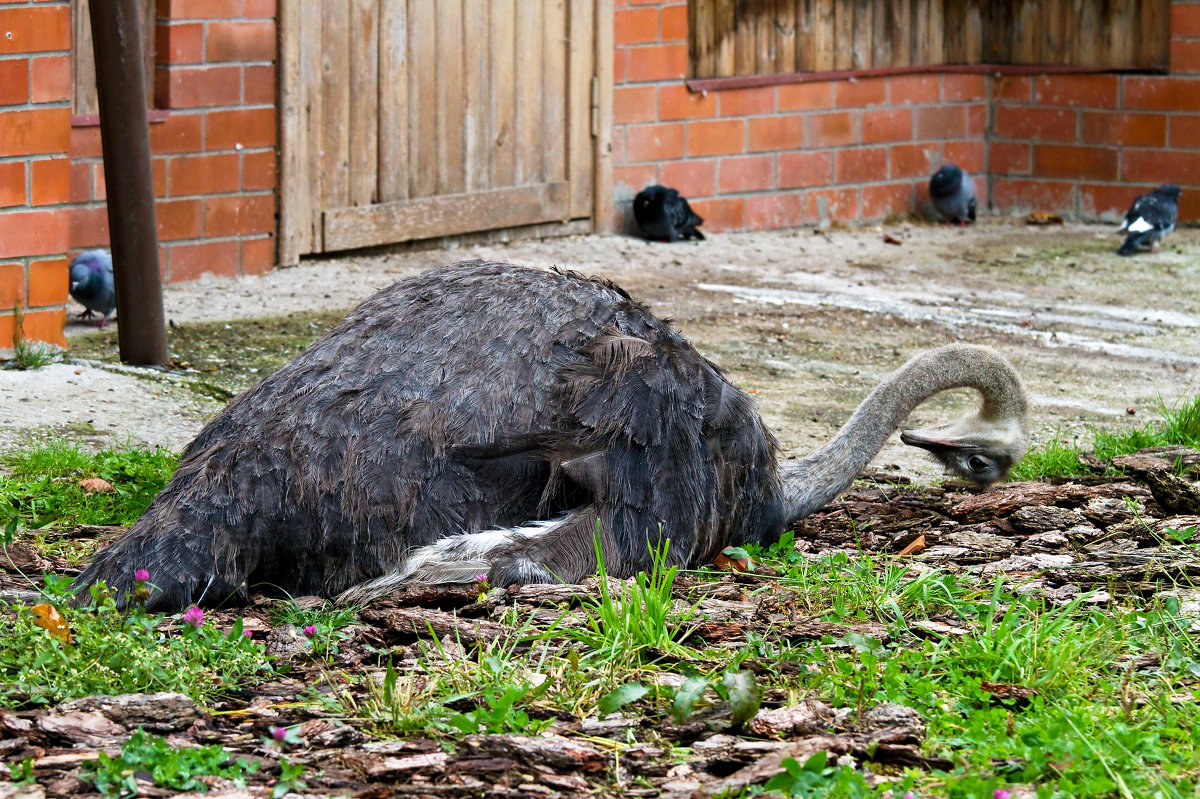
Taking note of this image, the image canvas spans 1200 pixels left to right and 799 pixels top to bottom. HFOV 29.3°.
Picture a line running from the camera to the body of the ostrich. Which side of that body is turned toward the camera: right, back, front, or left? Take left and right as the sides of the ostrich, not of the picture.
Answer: right

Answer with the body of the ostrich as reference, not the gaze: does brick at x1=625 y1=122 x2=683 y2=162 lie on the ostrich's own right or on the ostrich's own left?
on the ostrich's own left

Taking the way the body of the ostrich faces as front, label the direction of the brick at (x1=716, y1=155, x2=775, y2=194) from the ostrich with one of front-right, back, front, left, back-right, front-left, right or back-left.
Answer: left

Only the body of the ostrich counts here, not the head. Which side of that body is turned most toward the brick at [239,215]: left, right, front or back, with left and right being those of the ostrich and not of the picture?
left

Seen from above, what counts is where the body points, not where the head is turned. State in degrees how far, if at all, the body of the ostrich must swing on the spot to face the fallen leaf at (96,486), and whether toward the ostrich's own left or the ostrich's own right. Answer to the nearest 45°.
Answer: approximately 135° to the ostrich's own left

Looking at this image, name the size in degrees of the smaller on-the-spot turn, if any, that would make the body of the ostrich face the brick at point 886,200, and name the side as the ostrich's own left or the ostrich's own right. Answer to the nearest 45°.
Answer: approximately 90° to the ostrich's own left

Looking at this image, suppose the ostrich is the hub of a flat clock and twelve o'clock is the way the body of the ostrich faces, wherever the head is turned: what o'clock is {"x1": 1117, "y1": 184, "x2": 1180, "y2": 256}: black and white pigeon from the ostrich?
The black and white pigeon is roughly at 10 o'clock from the ostrich.

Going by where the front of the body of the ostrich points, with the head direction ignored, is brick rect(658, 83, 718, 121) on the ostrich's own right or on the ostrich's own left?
on the ostrich's own left

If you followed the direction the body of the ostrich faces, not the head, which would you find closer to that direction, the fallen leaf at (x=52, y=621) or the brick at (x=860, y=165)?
the brick

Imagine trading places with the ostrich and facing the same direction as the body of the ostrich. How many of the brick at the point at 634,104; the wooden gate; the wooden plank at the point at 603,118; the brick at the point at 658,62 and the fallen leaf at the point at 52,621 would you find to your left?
4

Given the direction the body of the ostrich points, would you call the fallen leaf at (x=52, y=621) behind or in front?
behind
